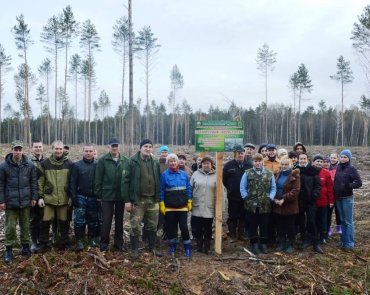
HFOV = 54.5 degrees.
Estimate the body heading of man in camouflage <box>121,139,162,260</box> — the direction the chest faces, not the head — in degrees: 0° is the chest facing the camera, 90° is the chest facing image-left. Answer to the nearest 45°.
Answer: approximately 315°

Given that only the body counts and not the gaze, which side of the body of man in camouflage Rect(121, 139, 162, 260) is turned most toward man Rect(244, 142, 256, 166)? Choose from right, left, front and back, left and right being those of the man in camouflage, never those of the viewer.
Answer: left

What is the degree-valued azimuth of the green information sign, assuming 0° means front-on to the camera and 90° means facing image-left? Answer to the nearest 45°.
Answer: approximately 0°

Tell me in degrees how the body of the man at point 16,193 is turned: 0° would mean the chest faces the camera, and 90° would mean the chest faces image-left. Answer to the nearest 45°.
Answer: approximately 0°

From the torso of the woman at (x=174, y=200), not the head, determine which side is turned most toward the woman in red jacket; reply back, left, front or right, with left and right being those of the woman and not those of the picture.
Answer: left

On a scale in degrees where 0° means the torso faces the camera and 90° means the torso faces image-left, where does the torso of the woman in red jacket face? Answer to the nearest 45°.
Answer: approximately 45°

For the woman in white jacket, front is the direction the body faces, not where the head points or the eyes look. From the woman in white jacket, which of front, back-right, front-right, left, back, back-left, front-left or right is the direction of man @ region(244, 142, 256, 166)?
back-left

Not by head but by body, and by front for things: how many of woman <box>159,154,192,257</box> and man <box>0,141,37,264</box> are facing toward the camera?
2

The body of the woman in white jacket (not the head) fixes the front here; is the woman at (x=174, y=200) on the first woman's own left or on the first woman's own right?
on the first woman's own right

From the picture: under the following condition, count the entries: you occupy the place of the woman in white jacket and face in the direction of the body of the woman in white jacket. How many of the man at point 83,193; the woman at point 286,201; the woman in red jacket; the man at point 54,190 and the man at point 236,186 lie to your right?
2
